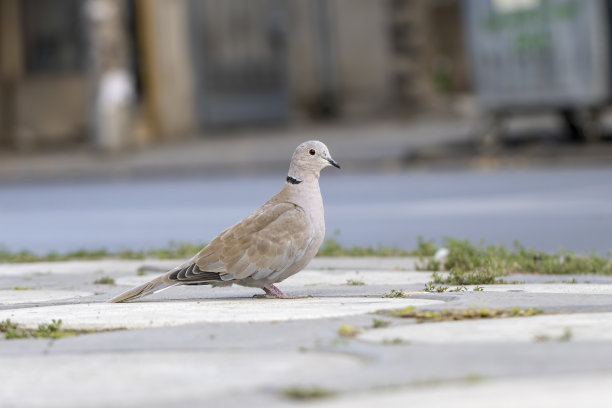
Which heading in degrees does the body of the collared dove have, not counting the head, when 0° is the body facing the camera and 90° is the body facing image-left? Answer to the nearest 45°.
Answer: approximately 270°
